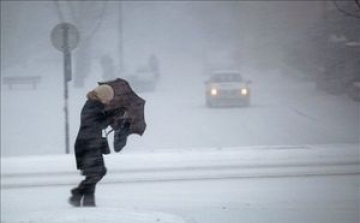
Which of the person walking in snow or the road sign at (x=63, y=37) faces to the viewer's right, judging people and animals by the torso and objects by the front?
the person walking in snow

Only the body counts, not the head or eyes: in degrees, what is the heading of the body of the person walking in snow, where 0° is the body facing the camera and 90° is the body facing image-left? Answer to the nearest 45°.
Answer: approximately 270°

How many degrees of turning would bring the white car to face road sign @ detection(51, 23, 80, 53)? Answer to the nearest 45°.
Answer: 0° — it already faces it

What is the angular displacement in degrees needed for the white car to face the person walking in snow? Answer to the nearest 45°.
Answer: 0° — it already faces them

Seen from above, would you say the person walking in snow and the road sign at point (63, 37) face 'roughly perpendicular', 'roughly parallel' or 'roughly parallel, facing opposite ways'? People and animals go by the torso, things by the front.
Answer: roughly perpendicular
